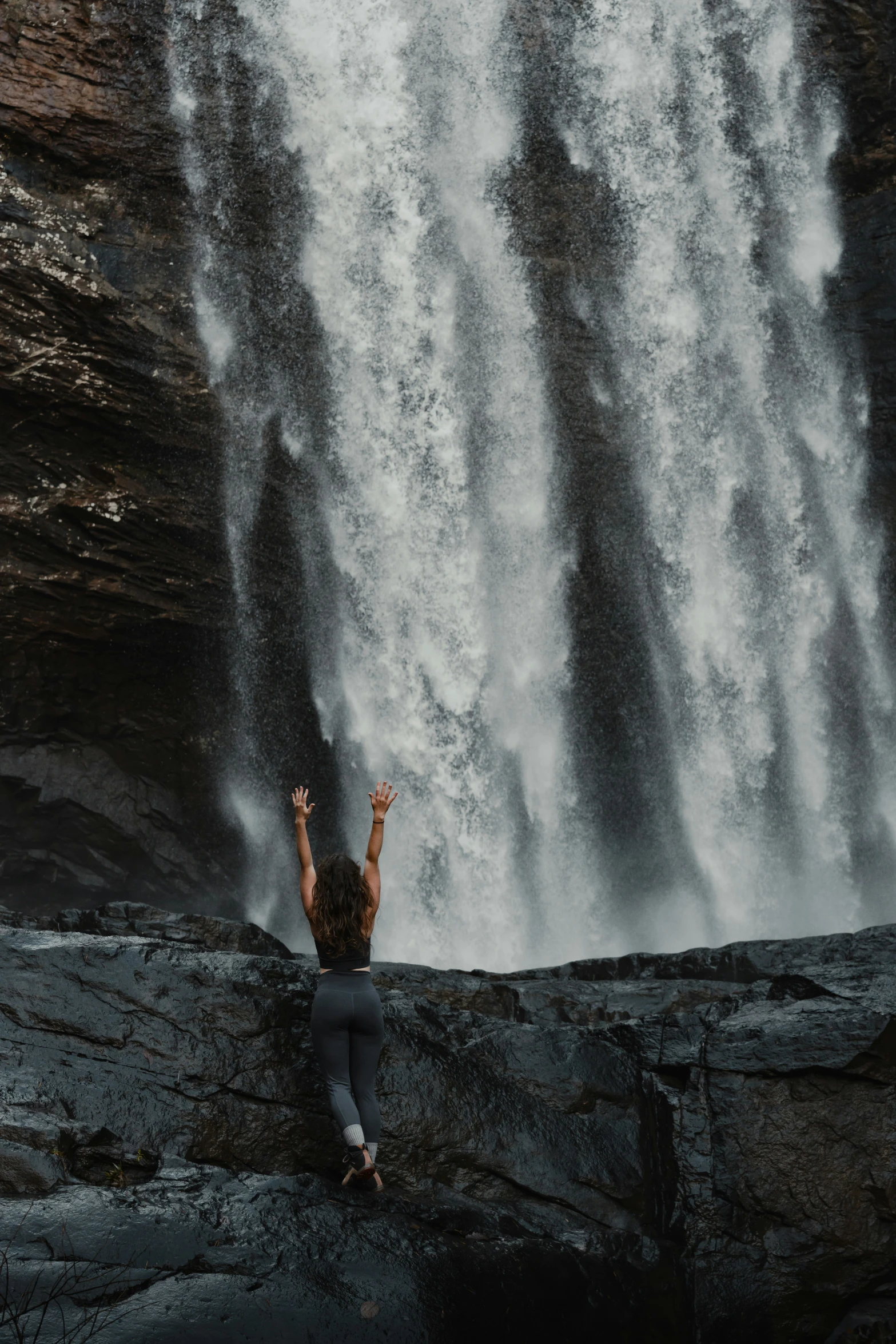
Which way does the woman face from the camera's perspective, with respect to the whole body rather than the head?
away from the camera

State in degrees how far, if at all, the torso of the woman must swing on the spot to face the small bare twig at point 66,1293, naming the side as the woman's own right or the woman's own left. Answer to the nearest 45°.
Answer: approximately 135° to the woman's own left

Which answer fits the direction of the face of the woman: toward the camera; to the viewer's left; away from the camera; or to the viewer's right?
away from the camera
